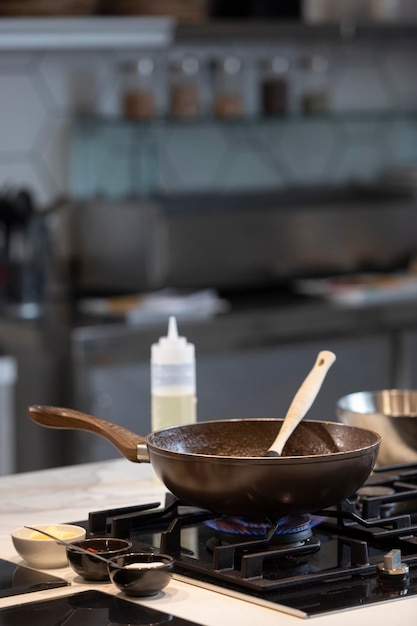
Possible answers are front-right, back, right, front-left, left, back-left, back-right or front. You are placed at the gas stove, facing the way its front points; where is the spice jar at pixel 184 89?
back-left

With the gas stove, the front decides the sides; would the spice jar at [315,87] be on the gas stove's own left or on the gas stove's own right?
on the gas stove's own left

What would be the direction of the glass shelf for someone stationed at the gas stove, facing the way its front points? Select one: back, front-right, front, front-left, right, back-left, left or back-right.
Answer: back-left

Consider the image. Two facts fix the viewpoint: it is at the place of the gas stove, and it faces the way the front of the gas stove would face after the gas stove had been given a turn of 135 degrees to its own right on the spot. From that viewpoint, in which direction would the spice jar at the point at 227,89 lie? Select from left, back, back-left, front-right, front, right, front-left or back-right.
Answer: right

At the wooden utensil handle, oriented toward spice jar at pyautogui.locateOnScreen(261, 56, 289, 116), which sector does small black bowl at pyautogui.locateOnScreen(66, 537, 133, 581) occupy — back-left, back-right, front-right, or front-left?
back-left

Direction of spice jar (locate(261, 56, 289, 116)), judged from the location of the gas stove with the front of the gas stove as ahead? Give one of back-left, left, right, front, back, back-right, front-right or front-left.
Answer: back-left

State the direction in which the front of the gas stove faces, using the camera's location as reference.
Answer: facing the viewer and to the right of the viewer
